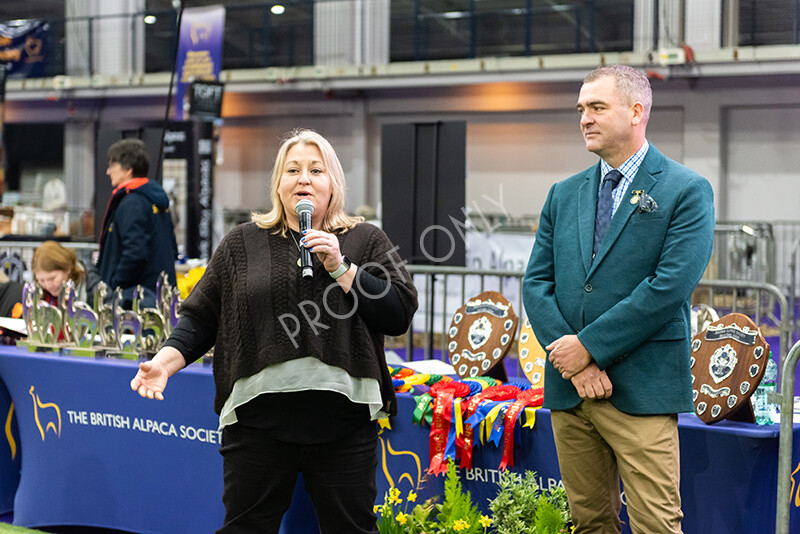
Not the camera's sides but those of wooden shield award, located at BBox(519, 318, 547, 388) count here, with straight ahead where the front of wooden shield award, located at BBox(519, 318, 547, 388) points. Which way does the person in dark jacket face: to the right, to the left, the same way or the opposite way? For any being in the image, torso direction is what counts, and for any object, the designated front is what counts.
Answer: to the right

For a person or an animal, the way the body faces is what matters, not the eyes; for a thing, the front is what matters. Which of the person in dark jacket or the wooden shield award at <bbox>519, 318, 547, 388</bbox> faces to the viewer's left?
the person in dark jacket

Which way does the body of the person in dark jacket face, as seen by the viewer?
to the viewer's left

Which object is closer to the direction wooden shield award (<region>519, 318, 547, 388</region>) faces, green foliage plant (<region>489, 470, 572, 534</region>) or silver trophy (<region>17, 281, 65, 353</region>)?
the green foliage plant

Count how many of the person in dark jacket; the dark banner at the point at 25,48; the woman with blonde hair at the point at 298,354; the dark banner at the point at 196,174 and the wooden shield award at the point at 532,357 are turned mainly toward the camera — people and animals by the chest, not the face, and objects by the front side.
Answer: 4

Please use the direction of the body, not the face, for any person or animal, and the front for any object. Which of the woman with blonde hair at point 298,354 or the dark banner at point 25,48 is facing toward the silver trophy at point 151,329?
the dark banner

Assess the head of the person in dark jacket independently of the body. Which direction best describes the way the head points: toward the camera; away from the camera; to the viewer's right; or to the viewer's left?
to the viewer's left

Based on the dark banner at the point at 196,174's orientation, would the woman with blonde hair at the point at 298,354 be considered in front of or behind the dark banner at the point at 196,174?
in front
